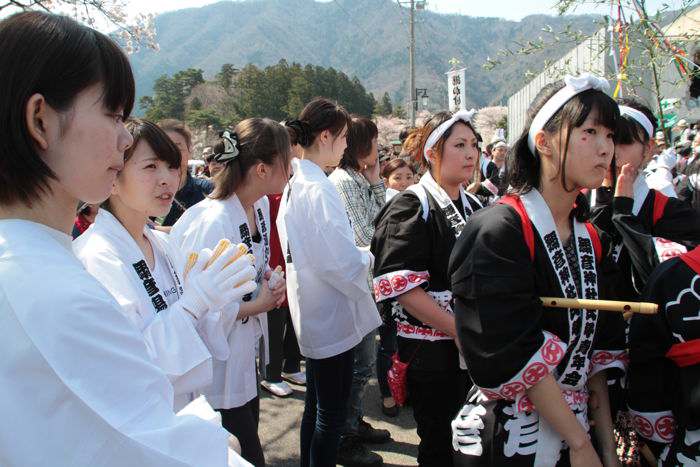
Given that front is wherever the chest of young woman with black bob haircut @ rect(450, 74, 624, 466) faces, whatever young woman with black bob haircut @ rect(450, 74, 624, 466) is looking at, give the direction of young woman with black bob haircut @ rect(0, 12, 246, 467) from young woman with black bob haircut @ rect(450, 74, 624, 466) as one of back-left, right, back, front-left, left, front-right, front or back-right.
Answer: right

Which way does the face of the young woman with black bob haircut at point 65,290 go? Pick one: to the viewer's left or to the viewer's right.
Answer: to the viewer's right

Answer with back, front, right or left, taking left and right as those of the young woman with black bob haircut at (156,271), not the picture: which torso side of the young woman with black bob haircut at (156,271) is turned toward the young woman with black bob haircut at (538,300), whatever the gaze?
front

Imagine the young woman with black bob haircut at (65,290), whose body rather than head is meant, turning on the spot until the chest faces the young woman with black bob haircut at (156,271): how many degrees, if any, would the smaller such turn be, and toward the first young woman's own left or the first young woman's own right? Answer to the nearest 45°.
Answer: approximately 90° to the first young woman's own left

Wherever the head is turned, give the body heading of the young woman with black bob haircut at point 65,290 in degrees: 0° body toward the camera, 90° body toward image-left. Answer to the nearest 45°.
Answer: approximately 270°

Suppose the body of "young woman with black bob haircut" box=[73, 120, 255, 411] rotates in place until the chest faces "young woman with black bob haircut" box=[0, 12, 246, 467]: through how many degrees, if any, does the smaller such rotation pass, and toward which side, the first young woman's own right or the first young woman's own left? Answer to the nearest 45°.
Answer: approximately 45° to the first young woman's own right

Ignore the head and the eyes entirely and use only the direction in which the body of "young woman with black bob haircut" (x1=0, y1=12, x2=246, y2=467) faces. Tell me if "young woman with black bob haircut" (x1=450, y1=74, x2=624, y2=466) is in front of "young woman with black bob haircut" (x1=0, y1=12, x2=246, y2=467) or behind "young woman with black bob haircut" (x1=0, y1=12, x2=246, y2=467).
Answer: in front

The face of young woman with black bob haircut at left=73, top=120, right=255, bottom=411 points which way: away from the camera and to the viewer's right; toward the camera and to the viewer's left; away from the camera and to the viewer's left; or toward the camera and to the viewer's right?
toward the camera and to the viewer's right
